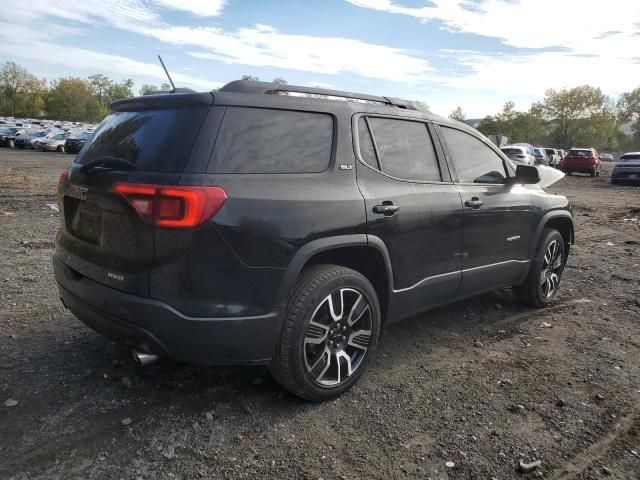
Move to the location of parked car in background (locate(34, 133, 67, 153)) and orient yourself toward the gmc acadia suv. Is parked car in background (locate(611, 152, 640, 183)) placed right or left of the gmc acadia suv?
left

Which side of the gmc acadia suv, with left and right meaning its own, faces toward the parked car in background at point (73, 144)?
left

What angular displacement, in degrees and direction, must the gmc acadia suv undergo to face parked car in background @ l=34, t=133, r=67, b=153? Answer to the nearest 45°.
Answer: approximately 90° to its left

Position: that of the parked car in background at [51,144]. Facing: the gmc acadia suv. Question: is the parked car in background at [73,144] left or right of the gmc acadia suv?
left

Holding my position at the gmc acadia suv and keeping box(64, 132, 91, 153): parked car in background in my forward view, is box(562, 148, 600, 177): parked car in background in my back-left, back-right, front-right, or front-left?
front-right

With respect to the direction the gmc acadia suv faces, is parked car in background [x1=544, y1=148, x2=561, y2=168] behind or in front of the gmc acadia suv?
in front

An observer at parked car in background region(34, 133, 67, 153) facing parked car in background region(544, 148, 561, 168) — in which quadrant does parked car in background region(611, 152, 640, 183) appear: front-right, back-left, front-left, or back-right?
front-right

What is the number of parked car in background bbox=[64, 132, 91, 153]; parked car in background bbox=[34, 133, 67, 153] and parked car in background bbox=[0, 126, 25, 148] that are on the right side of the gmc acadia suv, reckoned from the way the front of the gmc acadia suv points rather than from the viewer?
0

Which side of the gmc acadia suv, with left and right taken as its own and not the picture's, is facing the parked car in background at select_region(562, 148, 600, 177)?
front

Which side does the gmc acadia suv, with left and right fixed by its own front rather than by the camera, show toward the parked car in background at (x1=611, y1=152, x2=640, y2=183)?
front

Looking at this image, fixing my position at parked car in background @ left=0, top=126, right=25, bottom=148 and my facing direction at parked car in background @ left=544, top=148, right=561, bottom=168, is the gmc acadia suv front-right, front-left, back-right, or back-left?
front-right

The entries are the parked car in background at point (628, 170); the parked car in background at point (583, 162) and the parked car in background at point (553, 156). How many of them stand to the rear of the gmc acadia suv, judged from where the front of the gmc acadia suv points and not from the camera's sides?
0

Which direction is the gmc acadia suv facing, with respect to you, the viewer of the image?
facing away from the viewer and to the right of the viewer

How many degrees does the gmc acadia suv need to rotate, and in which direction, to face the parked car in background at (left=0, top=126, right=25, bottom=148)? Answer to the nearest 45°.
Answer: approximately 90° to its left
